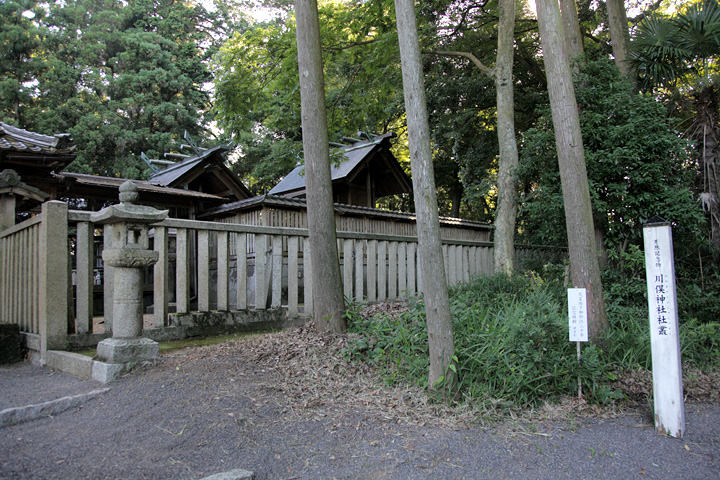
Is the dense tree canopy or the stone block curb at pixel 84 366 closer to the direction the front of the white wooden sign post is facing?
the stone block curb

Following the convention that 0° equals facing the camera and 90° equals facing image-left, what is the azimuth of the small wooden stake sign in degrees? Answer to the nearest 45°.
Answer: approximately 0°

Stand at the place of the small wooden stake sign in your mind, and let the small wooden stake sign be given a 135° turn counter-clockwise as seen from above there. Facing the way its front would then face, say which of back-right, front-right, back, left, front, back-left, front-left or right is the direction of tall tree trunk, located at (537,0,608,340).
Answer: front-left

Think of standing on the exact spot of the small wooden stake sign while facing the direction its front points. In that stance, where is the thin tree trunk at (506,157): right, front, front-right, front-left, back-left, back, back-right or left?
back

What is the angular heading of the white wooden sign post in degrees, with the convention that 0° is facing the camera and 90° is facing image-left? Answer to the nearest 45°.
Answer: approximately 0°

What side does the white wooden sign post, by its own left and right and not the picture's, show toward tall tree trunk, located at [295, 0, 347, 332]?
right

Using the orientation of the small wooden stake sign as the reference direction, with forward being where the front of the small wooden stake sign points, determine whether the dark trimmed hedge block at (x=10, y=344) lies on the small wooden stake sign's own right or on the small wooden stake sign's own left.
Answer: on the small wooden stake sign's own right

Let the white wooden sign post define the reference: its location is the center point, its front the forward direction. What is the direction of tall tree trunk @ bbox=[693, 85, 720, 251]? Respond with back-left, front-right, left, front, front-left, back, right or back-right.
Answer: back

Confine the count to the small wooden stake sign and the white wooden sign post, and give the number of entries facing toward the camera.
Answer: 2

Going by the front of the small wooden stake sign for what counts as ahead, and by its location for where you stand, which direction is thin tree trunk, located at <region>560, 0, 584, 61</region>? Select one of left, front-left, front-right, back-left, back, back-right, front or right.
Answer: back

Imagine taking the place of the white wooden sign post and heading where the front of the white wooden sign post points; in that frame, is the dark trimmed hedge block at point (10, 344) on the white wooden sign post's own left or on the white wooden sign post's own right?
on the white wooden sign post's own right
